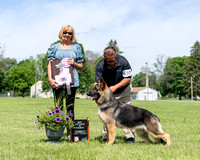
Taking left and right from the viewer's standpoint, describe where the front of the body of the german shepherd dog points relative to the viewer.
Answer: facing to the left of the viewer

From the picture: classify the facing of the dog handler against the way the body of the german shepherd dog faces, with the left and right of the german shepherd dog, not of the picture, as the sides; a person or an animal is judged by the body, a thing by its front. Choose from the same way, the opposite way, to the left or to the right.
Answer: to the left

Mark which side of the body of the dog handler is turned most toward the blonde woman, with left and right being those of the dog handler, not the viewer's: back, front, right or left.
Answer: right

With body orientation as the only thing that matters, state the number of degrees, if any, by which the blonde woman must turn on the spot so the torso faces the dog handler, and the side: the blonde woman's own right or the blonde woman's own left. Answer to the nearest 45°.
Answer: approximately 90° to the blonde woman's own left

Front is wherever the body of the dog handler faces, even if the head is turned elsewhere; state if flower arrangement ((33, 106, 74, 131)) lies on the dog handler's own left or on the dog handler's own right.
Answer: on the dog handler's own right
